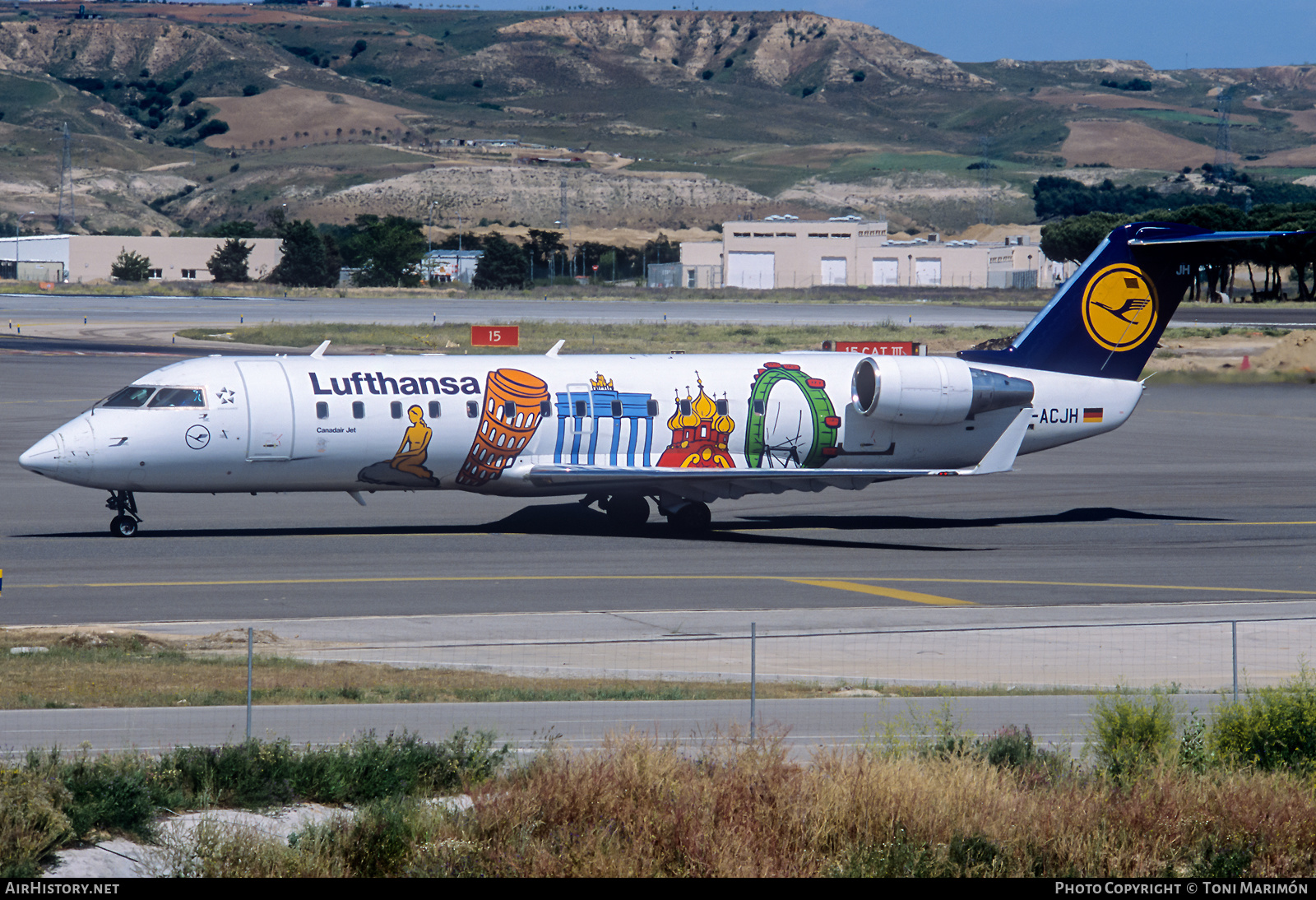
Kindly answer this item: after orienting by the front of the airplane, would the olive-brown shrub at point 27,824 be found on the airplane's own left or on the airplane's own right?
on the airplane's own left

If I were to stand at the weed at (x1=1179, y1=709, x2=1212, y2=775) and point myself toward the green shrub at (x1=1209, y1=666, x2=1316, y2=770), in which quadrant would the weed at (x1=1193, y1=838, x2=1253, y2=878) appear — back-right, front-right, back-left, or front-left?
back-right

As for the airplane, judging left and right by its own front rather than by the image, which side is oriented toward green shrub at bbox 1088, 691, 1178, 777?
left

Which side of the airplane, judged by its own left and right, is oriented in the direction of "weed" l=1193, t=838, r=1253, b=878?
left

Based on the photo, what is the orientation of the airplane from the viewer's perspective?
to the viewer's left

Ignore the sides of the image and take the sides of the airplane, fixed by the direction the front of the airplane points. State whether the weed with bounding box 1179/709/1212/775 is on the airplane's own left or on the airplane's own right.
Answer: on the airplane's own left

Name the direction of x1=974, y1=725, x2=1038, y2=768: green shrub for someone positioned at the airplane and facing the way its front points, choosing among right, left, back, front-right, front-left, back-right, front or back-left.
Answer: left
